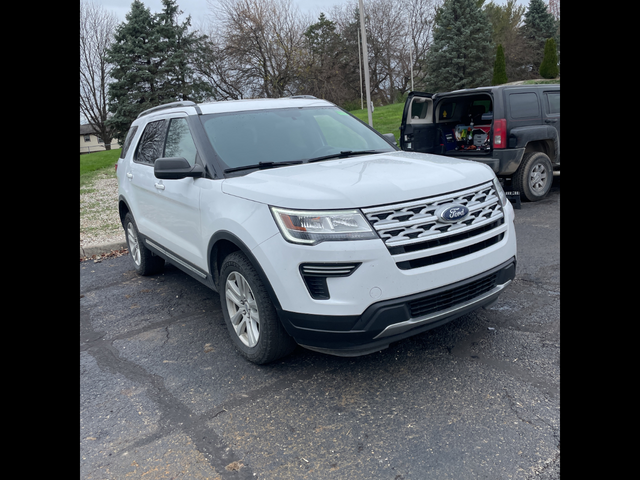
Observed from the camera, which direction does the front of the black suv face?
facing away from the viewer and to the right of the viewer

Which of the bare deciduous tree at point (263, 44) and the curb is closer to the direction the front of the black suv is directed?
the bare deciduous tree

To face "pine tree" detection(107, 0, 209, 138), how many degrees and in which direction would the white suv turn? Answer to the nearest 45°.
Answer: approximately 135° to its left

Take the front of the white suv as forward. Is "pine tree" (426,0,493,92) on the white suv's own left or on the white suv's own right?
on the white suv's own left

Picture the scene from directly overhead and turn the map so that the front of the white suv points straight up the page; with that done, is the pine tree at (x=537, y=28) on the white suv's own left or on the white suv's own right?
on the white suv's own left

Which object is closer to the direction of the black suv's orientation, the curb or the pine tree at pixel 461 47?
the pine tree

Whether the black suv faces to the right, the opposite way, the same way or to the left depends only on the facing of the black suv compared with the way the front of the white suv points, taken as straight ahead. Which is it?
to the left

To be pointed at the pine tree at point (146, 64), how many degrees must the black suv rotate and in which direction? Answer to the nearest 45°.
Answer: approximately 90° to its left

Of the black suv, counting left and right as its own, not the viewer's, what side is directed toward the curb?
back
